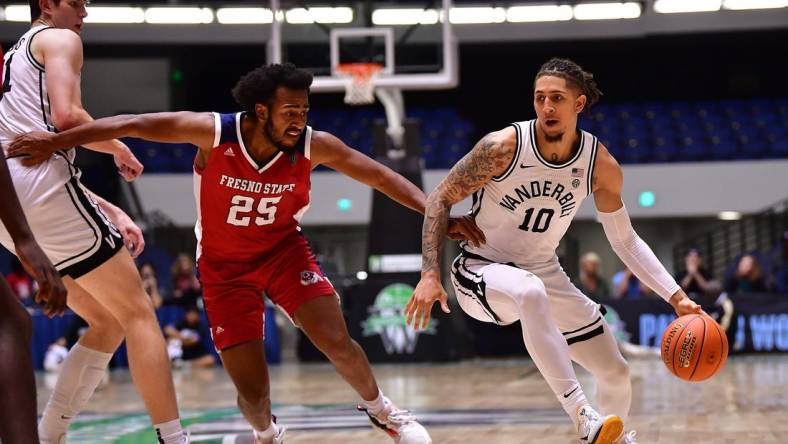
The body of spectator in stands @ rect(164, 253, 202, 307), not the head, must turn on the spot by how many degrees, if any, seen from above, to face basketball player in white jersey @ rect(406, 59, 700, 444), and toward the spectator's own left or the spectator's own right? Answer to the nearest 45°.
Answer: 0° — they already face them

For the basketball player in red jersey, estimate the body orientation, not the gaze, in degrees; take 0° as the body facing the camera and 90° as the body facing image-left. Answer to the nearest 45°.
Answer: approximately 0°

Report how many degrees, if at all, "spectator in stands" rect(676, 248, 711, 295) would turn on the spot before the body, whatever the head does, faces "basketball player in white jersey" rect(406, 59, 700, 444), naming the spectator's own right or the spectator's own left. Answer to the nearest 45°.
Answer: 0° — they already face them

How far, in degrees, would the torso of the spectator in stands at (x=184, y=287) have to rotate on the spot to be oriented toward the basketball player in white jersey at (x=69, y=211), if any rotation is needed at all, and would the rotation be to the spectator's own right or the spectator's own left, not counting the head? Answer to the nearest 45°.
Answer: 0° — they already face them

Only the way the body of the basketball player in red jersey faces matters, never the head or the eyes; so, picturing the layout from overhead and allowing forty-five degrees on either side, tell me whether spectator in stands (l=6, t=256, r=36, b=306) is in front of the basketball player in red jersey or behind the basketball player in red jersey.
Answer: behind

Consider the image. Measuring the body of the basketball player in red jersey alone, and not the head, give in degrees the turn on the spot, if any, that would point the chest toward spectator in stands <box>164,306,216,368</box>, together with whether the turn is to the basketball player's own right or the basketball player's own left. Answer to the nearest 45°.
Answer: approximately 180°
